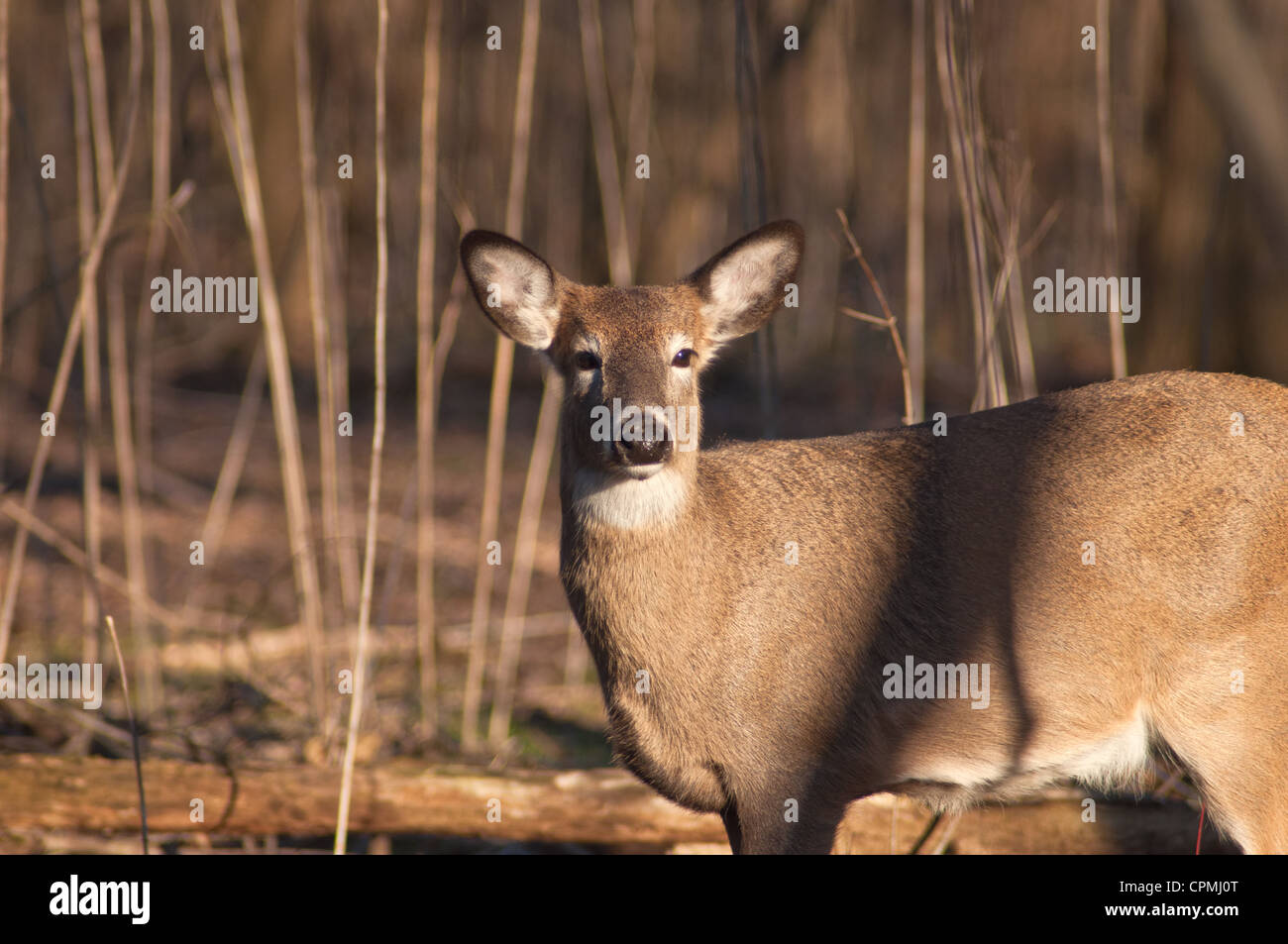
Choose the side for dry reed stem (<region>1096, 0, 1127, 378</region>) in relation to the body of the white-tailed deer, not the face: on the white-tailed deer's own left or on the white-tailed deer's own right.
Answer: on the white-tailed deer's own right

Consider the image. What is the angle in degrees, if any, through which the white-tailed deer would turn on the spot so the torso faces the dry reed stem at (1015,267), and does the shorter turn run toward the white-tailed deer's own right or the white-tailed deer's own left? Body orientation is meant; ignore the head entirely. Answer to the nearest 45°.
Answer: approximately 90° to the white-tailed deer's own right

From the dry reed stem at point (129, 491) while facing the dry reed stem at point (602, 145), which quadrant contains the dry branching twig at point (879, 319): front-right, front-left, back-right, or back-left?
front-right

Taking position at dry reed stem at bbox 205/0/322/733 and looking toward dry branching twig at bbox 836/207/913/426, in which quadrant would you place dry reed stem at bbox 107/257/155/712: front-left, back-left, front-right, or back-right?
back-left

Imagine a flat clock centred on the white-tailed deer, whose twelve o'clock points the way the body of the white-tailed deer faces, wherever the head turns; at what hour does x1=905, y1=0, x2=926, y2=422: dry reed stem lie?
The dry reed stem is roughly at 3 o'clock from the white-tailed deer.

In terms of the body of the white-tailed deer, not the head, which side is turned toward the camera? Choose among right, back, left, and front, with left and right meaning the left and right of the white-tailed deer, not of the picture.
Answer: left
